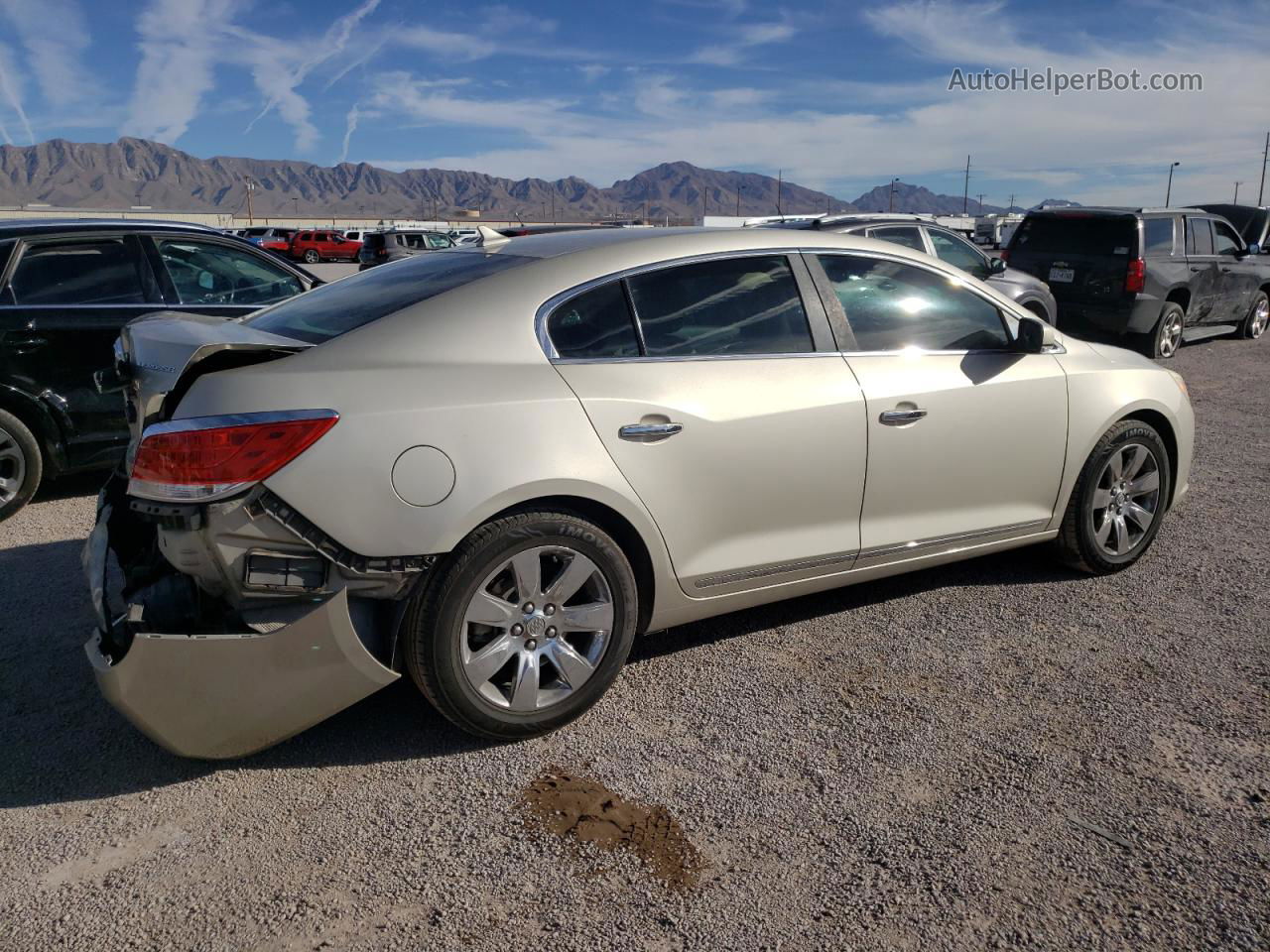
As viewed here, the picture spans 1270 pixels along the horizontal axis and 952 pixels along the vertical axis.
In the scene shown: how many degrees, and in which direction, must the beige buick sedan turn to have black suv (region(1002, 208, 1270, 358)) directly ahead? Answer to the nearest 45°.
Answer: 0° — it already faces it

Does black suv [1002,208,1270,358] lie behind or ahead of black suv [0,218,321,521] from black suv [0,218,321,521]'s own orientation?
ahead

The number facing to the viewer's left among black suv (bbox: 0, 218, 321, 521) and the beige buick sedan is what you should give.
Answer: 0

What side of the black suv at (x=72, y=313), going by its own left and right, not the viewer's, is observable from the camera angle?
right

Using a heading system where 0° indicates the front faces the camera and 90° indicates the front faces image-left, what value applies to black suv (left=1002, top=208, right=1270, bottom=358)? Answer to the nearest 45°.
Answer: approximately 225°

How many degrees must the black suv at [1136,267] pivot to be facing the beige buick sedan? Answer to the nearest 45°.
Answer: approximately 135° to its right

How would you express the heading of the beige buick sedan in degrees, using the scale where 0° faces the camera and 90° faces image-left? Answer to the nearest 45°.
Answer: approximately 225°

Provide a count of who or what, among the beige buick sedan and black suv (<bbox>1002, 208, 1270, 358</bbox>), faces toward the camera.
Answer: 0

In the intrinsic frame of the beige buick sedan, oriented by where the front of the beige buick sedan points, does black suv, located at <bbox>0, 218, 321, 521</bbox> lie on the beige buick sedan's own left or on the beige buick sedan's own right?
on the beige buick sedan's own left

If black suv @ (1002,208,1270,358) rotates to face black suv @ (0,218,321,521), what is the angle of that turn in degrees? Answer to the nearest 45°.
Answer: approximately 180°
